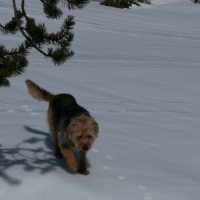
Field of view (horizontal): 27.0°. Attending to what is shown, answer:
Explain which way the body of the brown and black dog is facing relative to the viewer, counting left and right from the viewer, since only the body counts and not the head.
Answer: facing the viewer and to the right of the viewer
